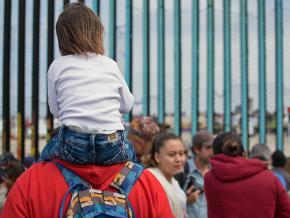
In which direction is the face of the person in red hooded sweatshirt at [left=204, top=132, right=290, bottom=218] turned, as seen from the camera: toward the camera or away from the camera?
away from the camera

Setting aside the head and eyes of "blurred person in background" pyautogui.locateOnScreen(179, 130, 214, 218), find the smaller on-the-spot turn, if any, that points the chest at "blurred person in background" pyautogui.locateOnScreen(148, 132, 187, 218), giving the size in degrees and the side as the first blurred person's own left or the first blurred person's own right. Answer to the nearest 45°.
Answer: approximately 45° to the first blurred person's own right

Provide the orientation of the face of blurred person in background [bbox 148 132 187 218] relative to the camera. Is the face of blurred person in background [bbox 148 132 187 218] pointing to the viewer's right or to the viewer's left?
to the viewer's right

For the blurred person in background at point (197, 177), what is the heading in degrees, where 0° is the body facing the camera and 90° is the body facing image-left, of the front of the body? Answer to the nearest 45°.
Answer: approximately 315°

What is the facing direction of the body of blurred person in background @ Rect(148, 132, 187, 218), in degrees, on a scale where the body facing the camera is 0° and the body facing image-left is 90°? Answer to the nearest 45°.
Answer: approximately 315°
